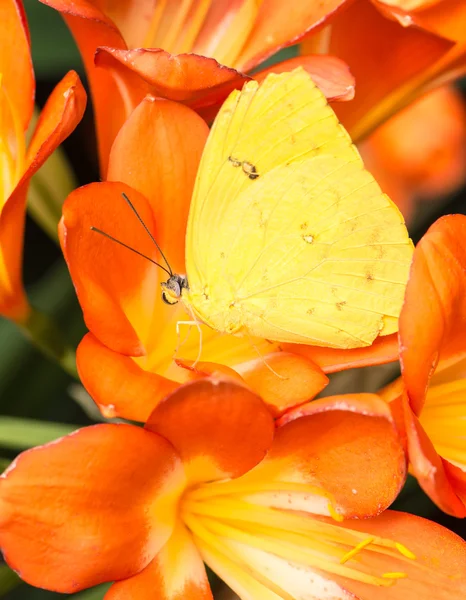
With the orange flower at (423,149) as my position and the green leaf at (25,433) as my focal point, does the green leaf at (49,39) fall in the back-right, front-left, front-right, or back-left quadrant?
front-right

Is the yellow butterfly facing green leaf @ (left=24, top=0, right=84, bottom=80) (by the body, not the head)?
no

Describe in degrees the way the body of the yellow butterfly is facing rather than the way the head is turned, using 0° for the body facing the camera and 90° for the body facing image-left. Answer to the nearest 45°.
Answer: approximately 90°
